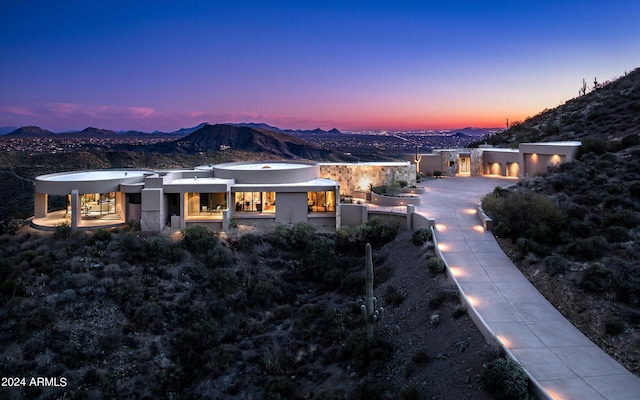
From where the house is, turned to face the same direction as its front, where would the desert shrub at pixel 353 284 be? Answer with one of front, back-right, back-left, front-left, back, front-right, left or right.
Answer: front

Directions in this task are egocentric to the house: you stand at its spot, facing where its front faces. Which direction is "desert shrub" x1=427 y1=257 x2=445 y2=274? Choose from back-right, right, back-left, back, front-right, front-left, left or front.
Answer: front

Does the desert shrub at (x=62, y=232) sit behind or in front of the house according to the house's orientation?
in front

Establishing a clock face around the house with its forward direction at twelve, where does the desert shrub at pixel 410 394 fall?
The desert shrub is roughly at 12 o'clock from the house.

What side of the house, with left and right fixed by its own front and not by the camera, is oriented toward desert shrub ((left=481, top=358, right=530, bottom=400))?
front

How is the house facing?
toward the camera

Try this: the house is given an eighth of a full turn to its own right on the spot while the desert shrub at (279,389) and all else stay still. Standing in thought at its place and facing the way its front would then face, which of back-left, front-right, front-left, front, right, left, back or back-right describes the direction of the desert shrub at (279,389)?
front-left
